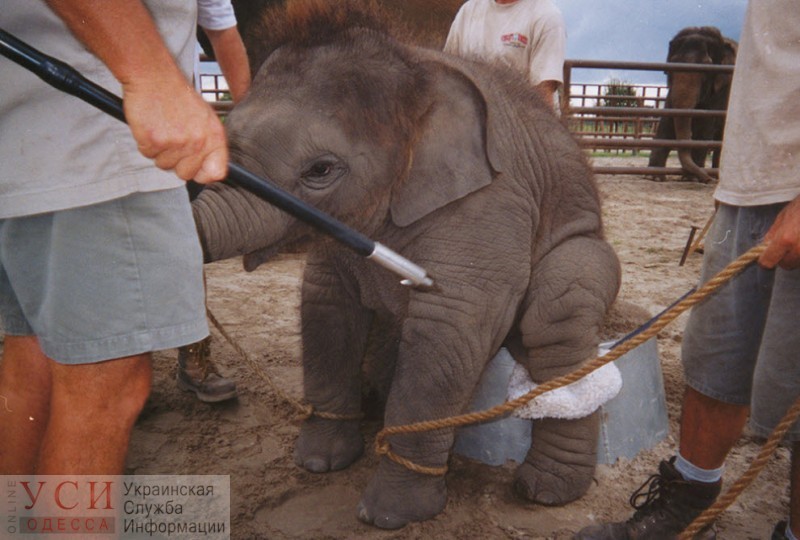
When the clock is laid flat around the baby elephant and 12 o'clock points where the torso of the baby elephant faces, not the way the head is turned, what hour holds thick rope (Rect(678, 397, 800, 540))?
The thick rope is roughly at 9 o'clock from the baby elephant.

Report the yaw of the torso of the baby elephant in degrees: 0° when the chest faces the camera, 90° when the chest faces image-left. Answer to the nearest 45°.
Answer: approximately 45°
